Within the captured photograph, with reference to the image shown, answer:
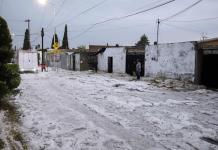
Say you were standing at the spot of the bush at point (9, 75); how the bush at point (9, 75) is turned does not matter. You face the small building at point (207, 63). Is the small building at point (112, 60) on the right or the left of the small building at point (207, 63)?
left

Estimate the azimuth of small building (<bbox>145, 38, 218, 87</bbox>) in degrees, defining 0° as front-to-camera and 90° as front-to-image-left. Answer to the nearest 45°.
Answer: approximately 45°

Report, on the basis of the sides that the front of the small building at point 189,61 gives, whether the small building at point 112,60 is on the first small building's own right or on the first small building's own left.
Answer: on the first small building's own right

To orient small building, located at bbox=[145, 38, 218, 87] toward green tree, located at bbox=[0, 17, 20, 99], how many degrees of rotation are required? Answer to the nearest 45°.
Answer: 0° — it already faces it

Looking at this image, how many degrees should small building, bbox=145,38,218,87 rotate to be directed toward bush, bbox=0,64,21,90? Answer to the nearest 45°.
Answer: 0° — it already faces it
